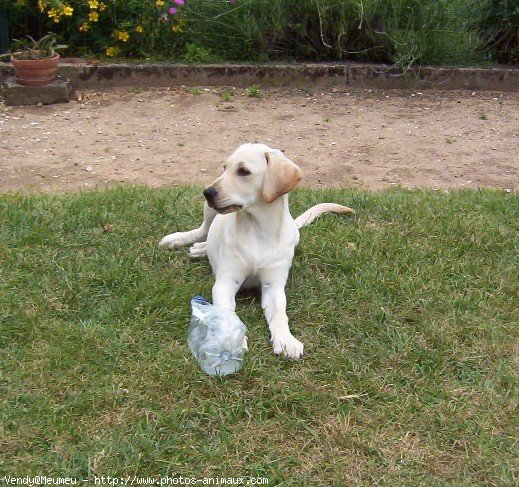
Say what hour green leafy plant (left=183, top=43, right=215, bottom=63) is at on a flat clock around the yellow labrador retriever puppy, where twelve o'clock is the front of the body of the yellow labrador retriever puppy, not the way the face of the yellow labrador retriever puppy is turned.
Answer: The green leafy plant is roughly at 6 o'clock from the yellow labrador retriever puppy.

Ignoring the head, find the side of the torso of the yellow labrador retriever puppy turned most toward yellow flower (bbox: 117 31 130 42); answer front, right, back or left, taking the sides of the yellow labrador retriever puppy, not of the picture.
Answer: back

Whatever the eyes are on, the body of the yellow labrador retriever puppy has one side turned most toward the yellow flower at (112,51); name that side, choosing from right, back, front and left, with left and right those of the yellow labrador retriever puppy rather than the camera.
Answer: back

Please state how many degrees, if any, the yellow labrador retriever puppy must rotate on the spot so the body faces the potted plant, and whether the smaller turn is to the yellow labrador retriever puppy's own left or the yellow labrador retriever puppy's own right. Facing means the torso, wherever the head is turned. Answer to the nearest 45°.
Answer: approximately 135° to the yellow labrador retriever puppy's own right

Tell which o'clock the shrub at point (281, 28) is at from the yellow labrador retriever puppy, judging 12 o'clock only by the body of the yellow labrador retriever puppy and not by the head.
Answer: The shrub is roughly at 6 o'clock from the yellow labrador retriever puppy.

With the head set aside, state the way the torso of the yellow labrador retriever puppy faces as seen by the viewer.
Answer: toward the camera

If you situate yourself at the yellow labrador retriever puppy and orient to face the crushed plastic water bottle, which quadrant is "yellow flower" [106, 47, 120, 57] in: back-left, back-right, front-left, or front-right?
back-right

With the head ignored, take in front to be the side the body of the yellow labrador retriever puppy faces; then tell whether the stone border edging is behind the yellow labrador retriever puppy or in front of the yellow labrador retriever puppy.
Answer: behind

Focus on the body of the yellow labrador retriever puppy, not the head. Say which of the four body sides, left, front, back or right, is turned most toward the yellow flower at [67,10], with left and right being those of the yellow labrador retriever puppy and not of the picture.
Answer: back

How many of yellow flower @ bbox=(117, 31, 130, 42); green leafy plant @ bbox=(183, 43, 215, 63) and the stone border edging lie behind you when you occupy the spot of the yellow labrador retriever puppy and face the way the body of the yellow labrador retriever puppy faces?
3
